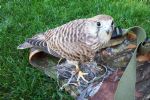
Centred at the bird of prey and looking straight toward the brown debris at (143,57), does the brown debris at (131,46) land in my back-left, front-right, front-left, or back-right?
front-left

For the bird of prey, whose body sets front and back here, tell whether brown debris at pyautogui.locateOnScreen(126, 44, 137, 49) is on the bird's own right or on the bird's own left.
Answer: on the bird's own left

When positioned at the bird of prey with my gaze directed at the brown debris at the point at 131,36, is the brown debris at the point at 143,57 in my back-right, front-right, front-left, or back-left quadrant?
front-right

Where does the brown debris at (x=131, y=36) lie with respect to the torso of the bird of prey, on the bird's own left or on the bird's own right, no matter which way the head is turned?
on the bird's own left

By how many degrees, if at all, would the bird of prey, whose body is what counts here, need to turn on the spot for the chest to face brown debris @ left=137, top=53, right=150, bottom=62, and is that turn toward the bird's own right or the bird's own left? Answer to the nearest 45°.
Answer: approximately 45° to the bird's own left

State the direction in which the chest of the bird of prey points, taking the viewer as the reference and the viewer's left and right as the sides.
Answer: facing the viewer and to the right of the viewer
